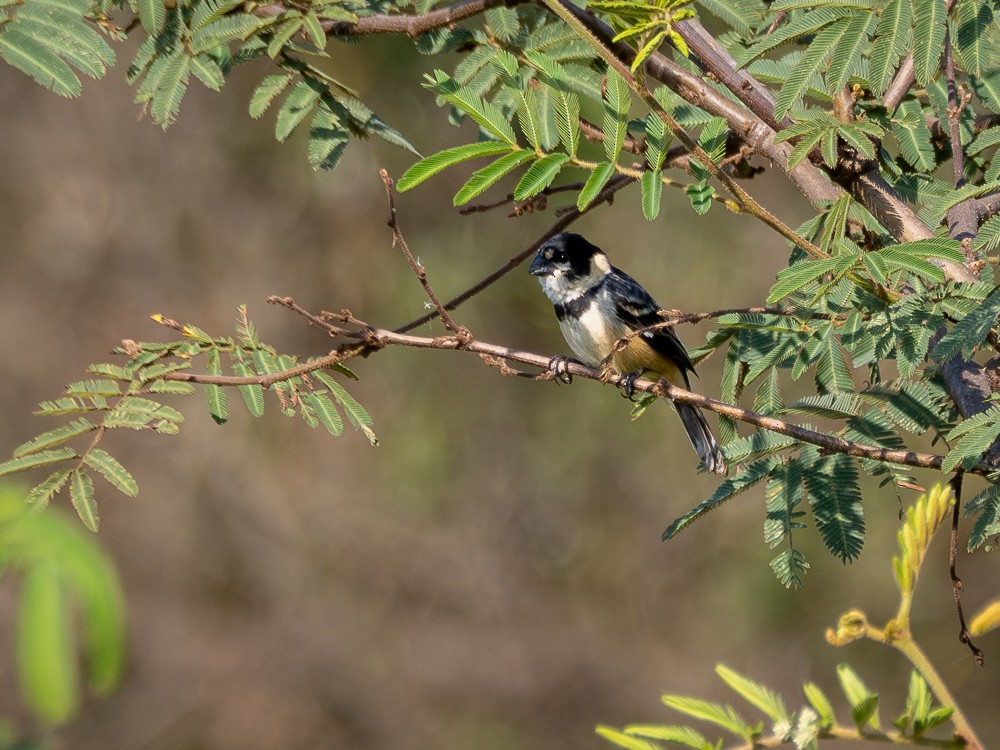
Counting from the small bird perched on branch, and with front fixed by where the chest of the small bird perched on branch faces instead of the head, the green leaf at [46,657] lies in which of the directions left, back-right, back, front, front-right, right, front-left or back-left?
front-left

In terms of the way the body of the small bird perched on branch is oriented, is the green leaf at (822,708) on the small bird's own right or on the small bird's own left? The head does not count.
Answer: on the small bird's own left

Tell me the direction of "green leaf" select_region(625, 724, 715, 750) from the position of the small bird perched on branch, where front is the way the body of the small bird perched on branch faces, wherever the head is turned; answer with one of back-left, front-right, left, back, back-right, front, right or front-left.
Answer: front-left

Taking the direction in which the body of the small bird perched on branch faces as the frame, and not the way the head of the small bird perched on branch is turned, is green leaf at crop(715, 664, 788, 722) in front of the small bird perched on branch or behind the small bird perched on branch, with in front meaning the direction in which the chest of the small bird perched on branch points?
in front

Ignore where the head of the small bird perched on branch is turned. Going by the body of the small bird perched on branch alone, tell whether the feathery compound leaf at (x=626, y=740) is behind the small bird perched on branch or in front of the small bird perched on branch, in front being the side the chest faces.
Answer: in front

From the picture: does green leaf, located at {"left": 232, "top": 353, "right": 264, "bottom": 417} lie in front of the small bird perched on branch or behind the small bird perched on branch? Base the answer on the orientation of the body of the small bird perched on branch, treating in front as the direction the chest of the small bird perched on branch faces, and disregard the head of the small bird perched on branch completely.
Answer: in front

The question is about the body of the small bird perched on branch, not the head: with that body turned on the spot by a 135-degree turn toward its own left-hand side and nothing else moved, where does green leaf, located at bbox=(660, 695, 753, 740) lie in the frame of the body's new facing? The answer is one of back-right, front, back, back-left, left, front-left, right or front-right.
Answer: right

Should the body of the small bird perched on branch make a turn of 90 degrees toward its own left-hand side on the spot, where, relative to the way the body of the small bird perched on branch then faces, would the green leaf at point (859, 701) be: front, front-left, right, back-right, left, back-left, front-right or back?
front-right

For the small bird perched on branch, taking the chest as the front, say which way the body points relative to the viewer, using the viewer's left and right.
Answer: facing the viewer and to the left of the viewer
